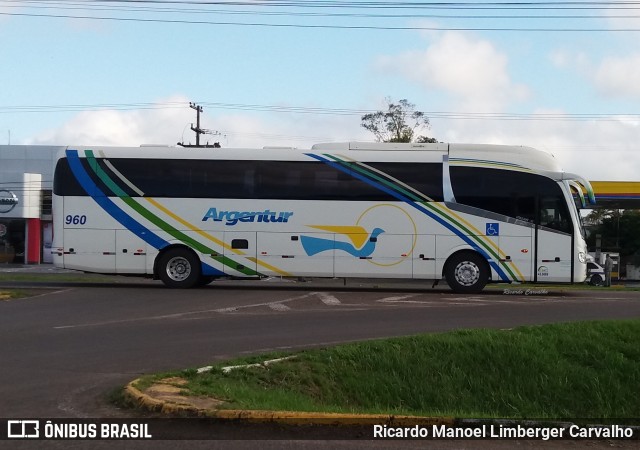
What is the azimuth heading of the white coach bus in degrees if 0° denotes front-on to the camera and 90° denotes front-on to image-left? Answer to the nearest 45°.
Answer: approximately 270°

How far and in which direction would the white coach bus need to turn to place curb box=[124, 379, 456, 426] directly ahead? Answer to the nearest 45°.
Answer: approximately 90° to its right
